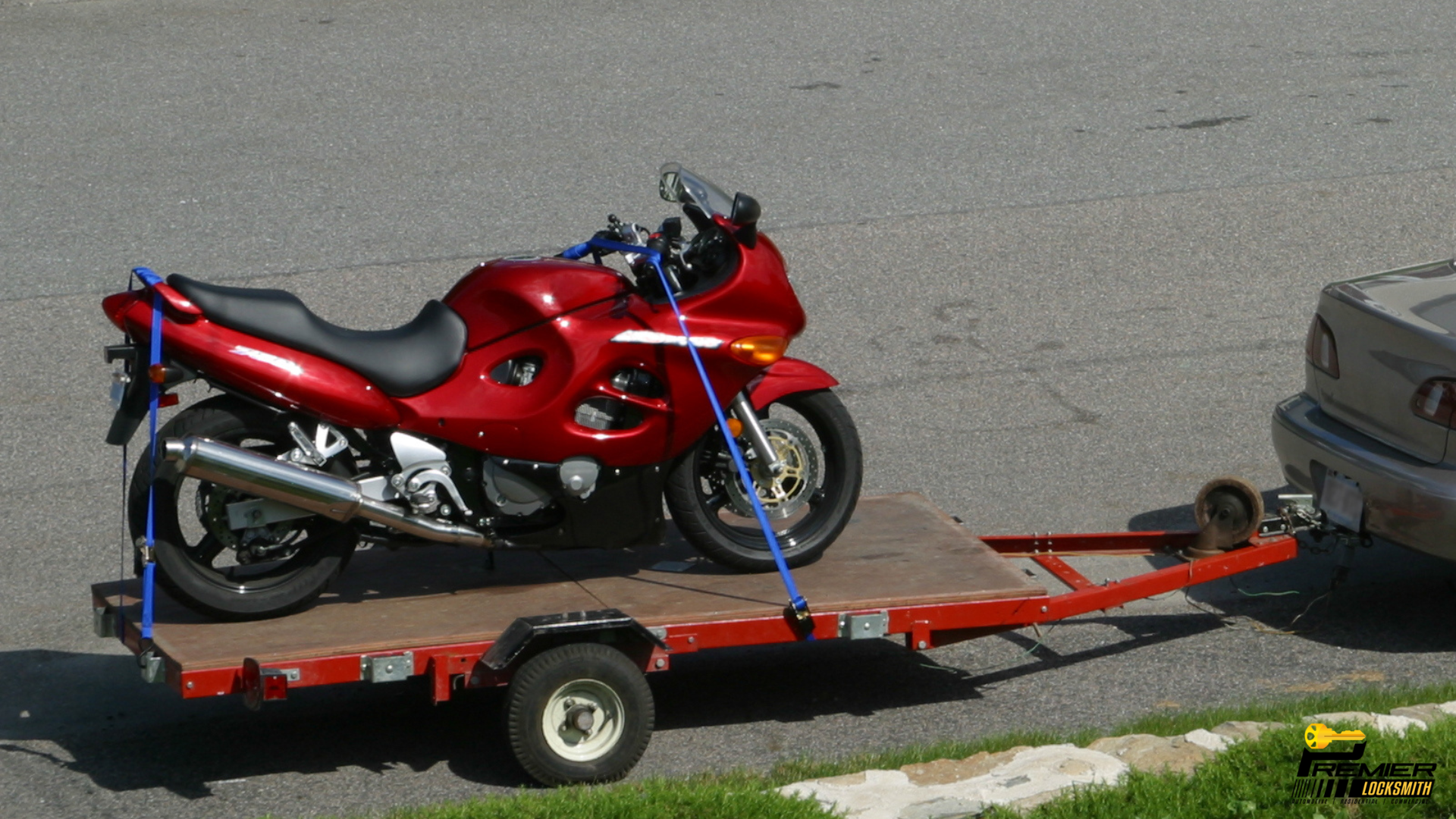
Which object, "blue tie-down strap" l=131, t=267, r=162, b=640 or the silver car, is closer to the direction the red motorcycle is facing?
the silver car

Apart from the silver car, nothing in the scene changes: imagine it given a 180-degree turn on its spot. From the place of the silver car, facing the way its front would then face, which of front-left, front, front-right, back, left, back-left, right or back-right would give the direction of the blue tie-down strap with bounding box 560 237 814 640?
front

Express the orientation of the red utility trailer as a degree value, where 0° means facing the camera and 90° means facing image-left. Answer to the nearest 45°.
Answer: approximately 270°

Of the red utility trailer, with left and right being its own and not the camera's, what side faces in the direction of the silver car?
front

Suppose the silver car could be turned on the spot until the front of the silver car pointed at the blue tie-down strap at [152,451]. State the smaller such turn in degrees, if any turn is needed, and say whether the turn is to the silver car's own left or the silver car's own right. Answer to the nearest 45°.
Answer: approximately 180°

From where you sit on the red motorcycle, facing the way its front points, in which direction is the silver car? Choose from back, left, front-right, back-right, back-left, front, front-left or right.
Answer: front

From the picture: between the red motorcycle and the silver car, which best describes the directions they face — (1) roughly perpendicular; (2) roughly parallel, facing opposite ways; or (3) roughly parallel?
roughly parallel

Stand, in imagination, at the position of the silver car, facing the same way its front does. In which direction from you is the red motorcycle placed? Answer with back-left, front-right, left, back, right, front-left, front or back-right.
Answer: back

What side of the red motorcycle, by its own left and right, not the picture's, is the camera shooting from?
right

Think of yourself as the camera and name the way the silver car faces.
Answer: facing away from the viewer and to the right of the viewer

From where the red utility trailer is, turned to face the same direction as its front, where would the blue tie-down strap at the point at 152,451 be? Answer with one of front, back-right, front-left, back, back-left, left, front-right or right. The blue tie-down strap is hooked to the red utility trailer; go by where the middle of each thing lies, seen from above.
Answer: back

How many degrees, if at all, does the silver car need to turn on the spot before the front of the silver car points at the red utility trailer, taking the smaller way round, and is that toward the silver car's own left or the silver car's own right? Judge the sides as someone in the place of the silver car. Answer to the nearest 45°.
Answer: approximately 180°
